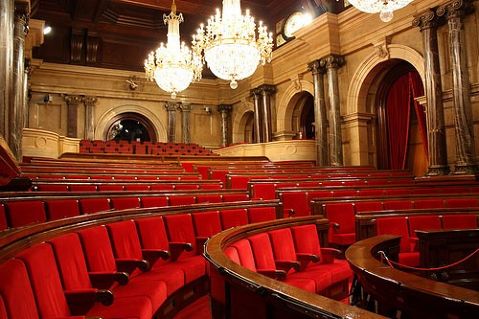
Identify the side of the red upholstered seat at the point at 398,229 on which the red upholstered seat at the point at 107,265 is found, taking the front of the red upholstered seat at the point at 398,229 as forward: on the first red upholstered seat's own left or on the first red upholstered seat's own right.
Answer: on the first red upholstered seat's own right

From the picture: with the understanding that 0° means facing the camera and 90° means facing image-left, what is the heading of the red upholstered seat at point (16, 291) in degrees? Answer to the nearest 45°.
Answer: approximately 315°

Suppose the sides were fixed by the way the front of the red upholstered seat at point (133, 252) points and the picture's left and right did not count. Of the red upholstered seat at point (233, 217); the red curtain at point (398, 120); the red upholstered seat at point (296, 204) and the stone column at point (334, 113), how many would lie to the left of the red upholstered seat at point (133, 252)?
4

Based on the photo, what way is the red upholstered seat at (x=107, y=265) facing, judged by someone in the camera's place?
facing the viewer and to the right of the viewer

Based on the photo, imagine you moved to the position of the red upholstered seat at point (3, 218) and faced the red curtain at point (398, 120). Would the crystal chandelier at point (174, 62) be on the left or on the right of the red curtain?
left

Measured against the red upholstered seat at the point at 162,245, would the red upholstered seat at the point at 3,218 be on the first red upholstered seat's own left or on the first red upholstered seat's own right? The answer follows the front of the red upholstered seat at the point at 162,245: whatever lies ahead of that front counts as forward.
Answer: on the first red upholstered seat's own right

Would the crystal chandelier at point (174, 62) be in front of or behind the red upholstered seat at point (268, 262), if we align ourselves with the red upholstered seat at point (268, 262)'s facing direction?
behind

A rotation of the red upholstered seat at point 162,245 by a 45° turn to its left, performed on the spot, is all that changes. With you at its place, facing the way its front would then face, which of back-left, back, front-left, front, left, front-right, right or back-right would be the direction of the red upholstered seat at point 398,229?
front

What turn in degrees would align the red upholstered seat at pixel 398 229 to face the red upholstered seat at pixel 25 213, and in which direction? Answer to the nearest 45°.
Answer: approximately 90° to its right

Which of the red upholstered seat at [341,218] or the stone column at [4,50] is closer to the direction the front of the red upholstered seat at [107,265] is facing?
the red upholstered seat

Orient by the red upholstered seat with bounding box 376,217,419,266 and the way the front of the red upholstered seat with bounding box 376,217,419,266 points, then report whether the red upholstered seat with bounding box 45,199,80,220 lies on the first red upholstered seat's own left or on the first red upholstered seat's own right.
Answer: on the first red upholstered seat's own right

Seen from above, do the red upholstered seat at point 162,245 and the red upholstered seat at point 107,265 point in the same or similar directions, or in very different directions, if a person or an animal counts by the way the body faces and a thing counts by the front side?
same or similar directions

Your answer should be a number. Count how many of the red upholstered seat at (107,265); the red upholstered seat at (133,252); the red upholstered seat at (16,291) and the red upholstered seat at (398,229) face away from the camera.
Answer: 0

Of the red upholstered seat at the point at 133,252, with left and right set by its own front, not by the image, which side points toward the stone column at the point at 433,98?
left
